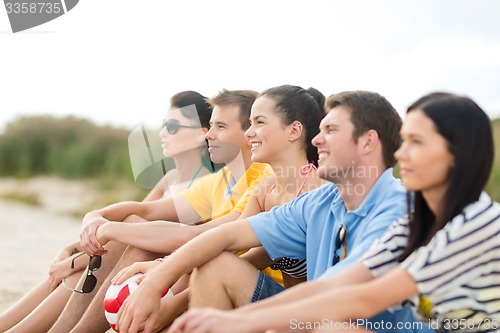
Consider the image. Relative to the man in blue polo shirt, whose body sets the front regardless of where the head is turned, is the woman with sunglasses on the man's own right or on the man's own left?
on the man's own right

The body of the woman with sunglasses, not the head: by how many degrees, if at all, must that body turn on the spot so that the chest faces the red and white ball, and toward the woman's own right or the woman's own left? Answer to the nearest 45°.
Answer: approximately 45° to the woman's own left

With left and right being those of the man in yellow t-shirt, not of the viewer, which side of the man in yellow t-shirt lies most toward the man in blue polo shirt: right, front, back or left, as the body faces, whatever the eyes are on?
left

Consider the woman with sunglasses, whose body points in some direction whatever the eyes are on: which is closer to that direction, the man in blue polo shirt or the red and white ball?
the red and white ball

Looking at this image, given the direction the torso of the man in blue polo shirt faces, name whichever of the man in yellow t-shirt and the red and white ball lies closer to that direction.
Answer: the red and white ball

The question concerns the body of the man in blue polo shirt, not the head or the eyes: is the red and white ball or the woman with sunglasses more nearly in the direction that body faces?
the red and white ball
